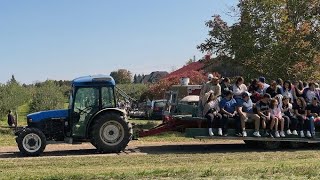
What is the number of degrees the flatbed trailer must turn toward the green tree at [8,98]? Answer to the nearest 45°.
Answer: approximately 45° to its right

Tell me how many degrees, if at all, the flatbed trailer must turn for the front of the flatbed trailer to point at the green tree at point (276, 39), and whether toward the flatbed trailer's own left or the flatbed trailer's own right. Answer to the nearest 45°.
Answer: approximately 135° to the flatbed trailer's own right

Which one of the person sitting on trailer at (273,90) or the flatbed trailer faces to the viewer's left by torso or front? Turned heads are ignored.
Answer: the flatbed trailer

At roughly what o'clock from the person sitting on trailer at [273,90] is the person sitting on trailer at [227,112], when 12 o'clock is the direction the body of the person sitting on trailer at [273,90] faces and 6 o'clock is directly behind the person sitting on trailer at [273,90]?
the person sitting on trailer at [227,112] is roughly at 2 o'clock from the person sitting on trailer at [273,90].

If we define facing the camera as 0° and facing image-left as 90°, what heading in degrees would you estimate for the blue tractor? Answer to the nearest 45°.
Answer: approximately 90°

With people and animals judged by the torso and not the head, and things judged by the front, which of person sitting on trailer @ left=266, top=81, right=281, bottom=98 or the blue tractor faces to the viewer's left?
the blue tractor

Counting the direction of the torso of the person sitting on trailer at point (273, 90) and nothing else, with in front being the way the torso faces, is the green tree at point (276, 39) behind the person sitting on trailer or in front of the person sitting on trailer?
behind

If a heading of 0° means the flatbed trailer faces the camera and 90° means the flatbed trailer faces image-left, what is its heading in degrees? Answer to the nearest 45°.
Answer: approximately 90°
